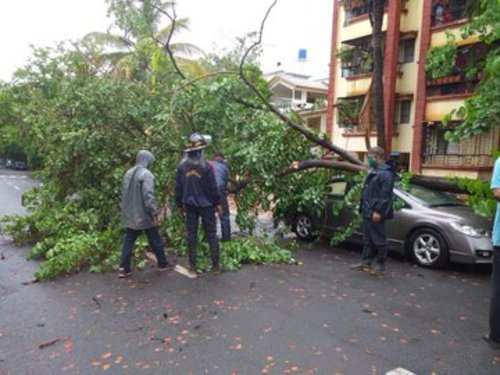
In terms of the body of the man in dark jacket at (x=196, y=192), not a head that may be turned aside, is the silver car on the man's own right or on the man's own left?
on the man's own right

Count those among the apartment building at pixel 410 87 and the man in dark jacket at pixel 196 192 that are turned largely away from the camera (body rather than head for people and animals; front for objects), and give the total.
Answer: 1

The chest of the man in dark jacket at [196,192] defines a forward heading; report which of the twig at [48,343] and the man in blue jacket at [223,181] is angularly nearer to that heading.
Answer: the man in blue jacket

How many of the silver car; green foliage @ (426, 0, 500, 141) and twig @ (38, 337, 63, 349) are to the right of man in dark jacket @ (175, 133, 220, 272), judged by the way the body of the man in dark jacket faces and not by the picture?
2

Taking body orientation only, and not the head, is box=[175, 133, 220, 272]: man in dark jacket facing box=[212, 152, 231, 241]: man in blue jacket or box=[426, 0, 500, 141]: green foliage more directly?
the man in blue jacket

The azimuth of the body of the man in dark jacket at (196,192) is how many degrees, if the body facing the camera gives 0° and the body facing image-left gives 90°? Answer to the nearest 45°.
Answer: approximately 180°

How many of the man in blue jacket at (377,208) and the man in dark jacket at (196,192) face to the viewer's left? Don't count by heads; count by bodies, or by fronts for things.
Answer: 1

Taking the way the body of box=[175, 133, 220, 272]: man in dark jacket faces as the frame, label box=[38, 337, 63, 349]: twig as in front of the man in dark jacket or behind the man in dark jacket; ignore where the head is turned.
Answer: behind

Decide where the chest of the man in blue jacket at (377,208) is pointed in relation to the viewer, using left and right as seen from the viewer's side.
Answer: facing to the left of the viewer
